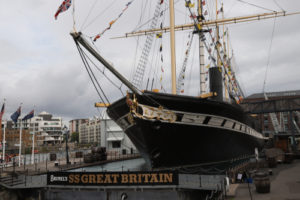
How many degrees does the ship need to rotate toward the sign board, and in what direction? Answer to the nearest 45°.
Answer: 0° — it already faces it

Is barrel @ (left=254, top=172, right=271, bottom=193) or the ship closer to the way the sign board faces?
the barrel

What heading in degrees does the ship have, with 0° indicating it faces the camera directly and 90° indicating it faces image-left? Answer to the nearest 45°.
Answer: approximately 45°

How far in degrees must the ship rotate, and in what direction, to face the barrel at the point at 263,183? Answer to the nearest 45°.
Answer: approximately 90° to its left

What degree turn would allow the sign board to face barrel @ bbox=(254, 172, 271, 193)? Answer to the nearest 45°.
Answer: approximately 45° to its left

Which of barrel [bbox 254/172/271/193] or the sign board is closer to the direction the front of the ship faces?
the sign board
